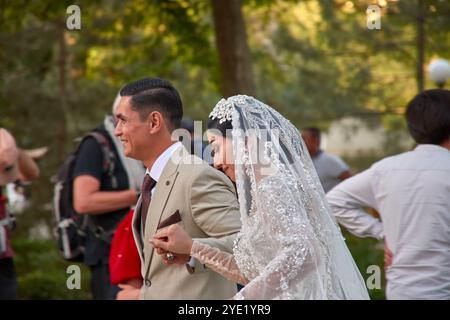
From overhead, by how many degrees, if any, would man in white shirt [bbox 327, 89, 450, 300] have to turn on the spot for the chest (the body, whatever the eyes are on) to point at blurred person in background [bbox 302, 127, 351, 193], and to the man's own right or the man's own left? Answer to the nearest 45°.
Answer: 0° — they already face them

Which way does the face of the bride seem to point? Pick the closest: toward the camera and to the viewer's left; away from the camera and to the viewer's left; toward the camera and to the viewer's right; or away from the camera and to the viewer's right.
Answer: toward the camera and to the viewer's left

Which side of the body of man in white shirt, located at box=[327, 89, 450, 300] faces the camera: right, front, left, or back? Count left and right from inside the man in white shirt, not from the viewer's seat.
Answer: back

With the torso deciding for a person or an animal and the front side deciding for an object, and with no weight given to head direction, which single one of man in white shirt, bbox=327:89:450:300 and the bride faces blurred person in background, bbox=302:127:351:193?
the man in white shirt

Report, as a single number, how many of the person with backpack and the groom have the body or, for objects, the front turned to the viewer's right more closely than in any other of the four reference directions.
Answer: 1

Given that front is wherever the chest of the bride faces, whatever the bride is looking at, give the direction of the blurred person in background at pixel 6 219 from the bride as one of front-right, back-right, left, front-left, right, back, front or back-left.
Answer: front-right

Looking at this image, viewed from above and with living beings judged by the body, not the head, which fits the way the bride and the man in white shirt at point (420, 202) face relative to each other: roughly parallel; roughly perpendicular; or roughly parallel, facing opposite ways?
roughly perpendicular

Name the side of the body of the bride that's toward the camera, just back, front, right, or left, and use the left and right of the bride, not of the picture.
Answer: left

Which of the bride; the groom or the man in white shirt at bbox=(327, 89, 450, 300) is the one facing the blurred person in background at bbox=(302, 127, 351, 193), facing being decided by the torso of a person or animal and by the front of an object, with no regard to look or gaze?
the man in white shirt

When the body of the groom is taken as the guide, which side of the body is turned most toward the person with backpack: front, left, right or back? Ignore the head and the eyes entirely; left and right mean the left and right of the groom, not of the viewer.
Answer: right

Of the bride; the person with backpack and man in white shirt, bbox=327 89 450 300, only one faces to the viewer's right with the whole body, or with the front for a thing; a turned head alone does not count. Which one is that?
the person with backpack

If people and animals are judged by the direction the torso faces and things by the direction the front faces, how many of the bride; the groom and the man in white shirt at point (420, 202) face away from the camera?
1

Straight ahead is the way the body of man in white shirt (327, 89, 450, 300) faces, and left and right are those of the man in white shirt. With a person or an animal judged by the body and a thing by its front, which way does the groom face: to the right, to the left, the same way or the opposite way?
to the left
